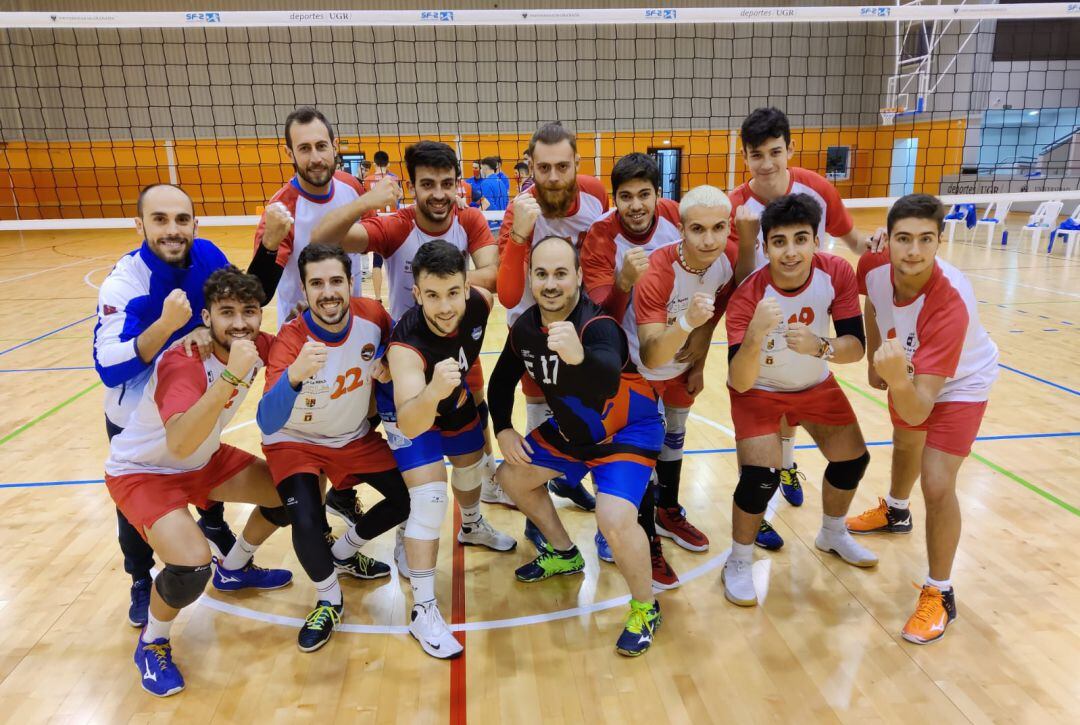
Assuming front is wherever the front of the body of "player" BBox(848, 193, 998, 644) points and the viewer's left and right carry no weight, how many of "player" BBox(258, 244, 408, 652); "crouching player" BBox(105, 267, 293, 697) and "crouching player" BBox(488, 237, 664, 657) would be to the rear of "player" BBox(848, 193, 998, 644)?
0

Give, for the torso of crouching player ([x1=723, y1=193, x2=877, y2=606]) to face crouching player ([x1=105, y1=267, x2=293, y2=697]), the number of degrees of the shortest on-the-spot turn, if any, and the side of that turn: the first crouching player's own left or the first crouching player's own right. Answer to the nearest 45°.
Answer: approximately 45° to the first crouching player's own right

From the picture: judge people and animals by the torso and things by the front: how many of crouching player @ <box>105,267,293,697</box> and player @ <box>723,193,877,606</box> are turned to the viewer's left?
0

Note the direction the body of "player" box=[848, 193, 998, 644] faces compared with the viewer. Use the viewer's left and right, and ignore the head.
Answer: facing the viewer and to the left of the viewer

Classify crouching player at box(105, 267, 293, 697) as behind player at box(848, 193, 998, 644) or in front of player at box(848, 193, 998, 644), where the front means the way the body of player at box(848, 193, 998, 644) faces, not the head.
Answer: in front

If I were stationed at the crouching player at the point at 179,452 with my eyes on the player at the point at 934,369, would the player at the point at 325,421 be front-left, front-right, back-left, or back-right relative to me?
front-left

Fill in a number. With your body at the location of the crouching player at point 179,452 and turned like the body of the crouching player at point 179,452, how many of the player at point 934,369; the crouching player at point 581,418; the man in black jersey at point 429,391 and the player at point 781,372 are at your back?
0

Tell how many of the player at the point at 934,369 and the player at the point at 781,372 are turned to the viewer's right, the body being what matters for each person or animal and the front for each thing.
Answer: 0

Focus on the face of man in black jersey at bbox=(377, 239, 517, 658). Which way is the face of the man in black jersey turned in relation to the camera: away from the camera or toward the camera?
toward the camera

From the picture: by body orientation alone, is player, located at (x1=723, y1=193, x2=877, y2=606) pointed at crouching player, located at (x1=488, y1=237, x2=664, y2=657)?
no

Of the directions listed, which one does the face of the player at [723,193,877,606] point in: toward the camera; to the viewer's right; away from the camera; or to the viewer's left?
toward the camera

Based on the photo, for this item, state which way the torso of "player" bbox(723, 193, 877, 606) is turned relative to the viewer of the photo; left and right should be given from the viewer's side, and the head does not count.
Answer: facing the viewer

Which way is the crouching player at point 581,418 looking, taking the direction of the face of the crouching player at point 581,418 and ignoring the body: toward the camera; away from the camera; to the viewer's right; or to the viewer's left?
toward the camera

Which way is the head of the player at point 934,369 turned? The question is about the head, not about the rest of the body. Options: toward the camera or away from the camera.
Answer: toward the camera

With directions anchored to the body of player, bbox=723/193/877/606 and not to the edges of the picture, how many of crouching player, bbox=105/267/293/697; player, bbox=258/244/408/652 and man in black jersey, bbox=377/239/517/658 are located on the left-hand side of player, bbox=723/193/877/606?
0
